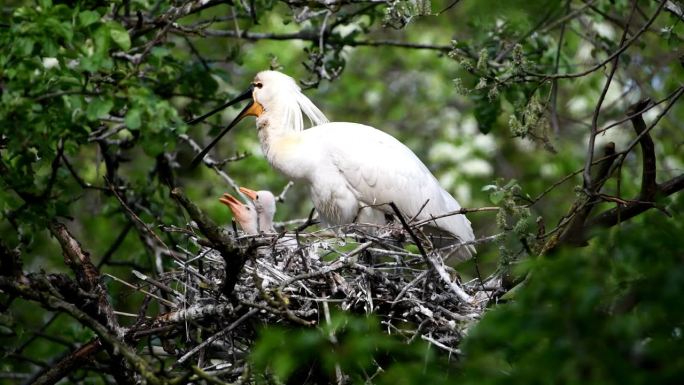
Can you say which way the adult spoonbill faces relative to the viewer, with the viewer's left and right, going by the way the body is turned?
facing to the left of the viewer

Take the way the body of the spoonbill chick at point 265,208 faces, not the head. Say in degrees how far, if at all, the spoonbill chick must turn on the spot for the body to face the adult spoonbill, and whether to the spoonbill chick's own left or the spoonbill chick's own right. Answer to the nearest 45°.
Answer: approximately 180°

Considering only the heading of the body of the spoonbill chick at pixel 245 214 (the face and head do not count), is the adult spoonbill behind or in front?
behind

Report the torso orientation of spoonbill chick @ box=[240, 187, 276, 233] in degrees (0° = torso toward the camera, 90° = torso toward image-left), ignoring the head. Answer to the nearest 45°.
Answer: approximately 90°

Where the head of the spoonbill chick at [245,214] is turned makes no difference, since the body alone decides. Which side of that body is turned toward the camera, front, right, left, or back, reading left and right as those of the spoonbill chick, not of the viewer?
left

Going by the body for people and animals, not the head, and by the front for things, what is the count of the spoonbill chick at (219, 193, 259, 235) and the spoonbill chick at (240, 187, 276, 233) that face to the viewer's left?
2

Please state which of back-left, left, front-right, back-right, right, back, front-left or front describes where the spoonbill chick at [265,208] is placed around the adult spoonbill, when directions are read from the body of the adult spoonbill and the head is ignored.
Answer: front

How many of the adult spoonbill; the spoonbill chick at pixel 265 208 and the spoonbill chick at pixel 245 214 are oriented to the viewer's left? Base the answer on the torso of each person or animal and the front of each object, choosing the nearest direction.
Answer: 3
